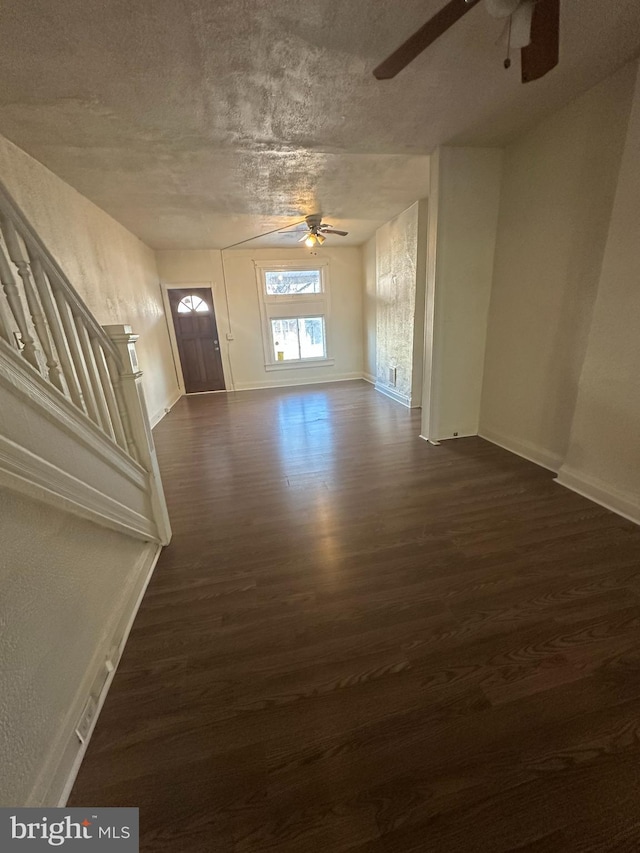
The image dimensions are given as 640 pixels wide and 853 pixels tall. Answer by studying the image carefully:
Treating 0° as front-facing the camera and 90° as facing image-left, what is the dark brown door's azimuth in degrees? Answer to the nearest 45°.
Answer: approximately 0°

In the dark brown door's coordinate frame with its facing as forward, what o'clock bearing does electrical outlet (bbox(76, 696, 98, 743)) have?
The electrical outlet is roughly at 12 o'clock from the dark brown door.

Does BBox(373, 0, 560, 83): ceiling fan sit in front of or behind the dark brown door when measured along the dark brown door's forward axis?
in front

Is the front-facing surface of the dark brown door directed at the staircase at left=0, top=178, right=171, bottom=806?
yes
